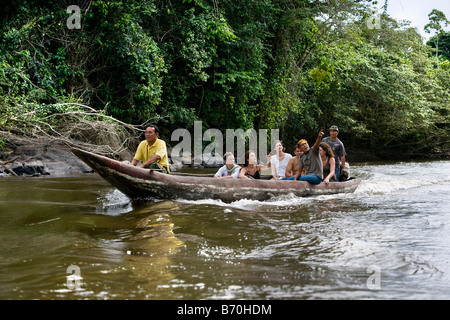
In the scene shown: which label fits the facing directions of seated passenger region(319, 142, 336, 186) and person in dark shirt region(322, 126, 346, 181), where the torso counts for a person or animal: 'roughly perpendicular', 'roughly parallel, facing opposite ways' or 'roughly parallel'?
roughly parallel

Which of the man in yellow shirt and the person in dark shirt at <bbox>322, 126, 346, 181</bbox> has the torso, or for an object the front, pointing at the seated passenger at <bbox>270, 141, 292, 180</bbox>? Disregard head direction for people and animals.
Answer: the person in dark shirt

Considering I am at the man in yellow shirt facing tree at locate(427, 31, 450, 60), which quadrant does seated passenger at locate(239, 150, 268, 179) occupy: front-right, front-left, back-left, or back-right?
front-right

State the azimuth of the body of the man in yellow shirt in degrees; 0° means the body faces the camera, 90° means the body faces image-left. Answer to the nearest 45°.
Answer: approximately 45°

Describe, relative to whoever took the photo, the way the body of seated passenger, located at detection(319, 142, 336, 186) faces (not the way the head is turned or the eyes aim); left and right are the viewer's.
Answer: facing the viewer and to the left of the viewer

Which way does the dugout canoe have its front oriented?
to the viewer's left

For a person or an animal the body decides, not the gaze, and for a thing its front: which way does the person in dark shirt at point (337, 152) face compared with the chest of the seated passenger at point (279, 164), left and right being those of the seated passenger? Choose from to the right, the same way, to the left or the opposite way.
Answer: the same way
